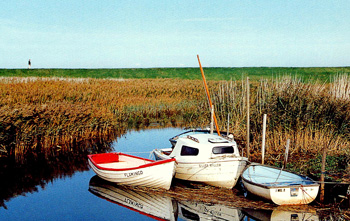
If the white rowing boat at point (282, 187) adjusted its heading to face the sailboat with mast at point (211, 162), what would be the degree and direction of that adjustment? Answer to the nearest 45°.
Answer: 0° — it already faces it

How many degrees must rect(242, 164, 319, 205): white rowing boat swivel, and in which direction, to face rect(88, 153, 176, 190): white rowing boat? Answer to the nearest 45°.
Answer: approximately 45° to its left

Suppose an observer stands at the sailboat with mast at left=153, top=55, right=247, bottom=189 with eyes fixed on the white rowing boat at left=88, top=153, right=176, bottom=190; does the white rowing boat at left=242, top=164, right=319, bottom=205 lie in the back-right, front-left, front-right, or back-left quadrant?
back-left

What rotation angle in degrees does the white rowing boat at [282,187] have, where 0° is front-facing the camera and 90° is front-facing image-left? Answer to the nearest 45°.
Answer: approximately 135°
